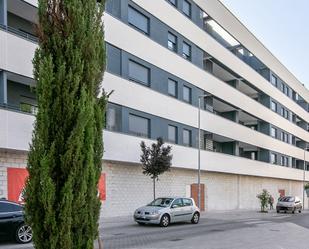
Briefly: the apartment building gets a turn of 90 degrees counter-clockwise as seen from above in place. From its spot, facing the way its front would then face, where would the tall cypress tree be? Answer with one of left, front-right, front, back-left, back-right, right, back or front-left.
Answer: back-right

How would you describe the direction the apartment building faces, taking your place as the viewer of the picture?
facing the viewer and to the right of the viewer

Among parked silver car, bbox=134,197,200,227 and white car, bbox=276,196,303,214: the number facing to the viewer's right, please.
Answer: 0

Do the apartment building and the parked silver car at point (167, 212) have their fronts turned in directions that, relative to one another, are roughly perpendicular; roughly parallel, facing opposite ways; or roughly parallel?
roughly perpendicular

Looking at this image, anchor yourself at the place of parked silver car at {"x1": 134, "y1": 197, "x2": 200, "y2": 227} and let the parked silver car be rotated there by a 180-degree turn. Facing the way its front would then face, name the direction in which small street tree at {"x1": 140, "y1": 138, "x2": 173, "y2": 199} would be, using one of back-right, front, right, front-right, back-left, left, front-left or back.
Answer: front-left

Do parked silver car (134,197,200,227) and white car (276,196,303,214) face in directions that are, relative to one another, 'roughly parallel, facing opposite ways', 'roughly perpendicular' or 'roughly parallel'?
roughly parallel

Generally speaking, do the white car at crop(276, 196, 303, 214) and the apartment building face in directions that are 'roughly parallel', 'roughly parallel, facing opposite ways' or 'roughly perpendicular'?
roughly perpendicular

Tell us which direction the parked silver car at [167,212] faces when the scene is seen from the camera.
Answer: facing the viewer and to the left of the viewer

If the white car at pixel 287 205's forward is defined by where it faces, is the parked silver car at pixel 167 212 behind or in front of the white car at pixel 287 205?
in front

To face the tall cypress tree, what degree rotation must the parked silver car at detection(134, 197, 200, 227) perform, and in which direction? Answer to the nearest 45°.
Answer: approximately 45° to its left
